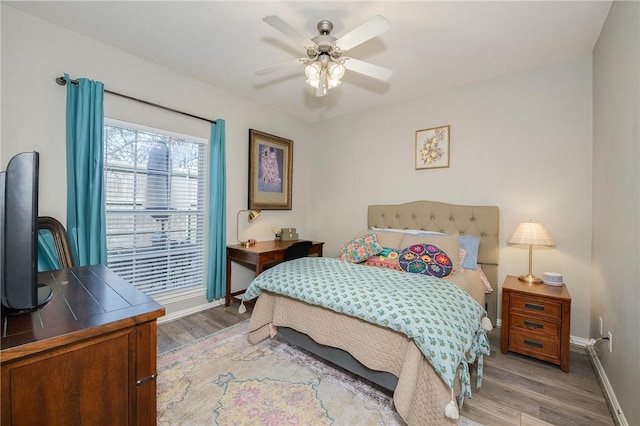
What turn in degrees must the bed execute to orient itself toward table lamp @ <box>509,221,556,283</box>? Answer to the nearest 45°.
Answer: approximately 180°

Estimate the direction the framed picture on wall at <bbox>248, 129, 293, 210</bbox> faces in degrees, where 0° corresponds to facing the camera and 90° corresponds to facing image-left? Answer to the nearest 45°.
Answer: approximately 315°

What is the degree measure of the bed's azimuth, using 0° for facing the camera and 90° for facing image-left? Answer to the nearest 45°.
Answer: approximately 45°

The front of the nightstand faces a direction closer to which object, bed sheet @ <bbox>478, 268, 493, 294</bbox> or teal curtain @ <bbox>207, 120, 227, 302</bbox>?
the teal curtain

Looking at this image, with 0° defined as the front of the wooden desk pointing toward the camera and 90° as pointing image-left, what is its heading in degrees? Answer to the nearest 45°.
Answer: approximately 315°

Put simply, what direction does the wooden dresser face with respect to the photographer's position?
facing away from the viewer and to the right of the viewer

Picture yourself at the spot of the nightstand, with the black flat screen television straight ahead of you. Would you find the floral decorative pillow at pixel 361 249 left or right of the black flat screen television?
right

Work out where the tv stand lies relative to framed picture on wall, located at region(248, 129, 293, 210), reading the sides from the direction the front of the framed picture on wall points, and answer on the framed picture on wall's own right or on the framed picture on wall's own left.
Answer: on the framed picture on wall's own right

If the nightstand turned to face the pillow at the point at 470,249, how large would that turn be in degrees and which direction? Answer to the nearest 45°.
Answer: approximately 90° to its right
